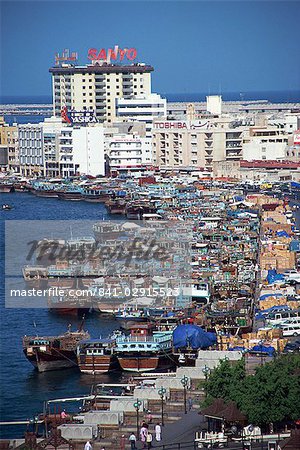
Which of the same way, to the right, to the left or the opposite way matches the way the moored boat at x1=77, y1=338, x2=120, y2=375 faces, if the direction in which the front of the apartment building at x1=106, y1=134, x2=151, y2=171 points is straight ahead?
the opposite way

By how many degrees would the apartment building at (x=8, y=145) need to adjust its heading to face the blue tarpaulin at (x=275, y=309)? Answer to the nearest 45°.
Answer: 0° — it already faces it

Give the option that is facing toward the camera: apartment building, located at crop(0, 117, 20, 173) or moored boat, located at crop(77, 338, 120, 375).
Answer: the apartment building

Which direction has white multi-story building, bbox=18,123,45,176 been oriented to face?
toward the camera

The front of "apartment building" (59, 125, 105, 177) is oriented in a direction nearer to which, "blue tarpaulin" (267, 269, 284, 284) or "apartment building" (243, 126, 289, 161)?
the blue tarpaulin

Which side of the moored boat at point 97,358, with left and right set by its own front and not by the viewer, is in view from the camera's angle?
back

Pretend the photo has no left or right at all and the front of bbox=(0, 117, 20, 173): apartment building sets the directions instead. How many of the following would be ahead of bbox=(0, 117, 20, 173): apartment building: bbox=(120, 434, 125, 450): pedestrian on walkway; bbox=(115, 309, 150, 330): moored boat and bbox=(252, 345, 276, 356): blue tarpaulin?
3

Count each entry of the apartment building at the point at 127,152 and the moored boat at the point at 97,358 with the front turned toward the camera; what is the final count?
1

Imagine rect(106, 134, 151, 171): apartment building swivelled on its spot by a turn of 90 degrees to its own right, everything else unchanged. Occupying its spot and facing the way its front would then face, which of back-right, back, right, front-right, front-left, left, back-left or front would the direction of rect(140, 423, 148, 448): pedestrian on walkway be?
left

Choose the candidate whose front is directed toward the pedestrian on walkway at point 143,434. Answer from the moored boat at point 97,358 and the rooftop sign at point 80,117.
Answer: the rooftop sign

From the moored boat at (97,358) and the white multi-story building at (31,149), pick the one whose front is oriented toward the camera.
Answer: the white multi-story building

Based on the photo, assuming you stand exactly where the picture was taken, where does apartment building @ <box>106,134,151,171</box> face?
facing the viewer

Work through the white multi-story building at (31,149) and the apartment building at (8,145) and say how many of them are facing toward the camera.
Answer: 2

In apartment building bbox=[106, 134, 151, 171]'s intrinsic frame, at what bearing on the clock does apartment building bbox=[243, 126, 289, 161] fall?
apartment building bbox=[243, 126, 289, 161] is roughly at 9 o'clock from apartment building bbox=[106, 134, 151, 171].

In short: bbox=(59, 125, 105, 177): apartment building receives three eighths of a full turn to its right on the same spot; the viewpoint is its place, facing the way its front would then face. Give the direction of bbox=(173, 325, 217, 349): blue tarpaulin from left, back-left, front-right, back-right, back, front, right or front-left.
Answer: back

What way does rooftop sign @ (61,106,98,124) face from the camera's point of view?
toward the camera

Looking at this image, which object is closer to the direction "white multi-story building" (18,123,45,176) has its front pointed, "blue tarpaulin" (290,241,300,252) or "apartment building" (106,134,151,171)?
the blue tarpaulin

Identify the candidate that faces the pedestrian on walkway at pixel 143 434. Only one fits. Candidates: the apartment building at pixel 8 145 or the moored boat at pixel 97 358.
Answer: the apartment building
